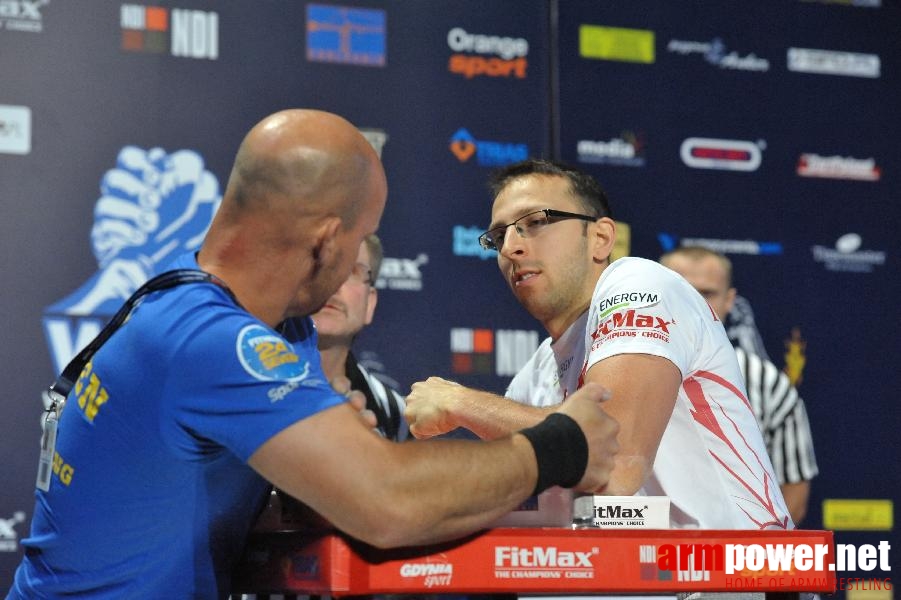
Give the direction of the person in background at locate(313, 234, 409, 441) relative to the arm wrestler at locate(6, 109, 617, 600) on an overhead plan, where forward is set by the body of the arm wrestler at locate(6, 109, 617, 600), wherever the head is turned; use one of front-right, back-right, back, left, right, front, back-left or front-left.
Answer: front-left

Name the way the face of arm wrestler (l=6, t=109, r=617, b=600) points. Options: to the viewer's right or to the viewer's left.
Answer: to the viewer's right

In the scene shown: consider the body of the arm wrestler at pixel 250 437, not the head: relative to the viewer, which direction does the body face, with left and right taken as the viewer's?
facing away from the viewer and to the right of the viewer

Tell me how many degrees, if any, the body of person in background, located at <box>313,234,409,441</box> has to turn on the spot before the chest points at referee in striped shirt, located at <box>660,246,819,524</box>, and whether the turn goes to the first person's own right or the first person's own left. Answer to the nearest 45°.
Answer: approximately 135° to the first person's own left

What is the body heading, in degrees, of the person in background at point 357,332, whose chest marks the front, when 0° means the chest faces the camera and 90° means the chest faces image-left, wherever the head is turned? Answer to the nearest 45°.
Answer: approximately 45°

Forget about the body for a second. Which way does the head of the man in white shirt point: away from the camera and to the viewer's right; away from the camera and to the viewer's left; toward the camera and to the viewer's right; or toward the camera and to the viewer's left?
toward the camera and to the viewer's left

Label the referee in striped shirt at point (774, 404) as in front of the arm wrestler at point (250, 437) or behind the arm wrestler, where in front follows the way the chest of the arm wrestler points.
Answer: in front

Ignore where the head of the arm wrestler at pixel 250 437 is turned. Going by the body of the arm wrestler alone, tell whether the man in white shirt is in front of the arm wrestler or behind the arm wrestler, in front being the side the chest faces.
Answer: in front

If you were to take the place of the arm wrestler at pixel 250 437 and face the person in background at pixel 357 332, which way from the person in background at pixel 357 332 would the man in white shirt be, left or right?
right

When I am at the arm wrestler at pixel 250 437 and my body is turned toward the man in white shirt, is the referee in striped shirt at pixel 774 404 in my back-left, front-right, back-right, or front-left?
front-left

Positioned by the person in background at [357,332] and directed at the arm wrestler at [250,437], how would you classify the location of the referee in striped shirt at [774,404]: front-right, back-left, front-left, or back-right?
back-left

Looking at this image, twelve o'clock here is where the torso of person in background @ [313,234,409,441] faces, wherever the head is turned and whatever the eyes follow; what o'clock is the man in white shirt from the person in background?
The man in white shirt is roughly at 10 o'clock from the person in background.
